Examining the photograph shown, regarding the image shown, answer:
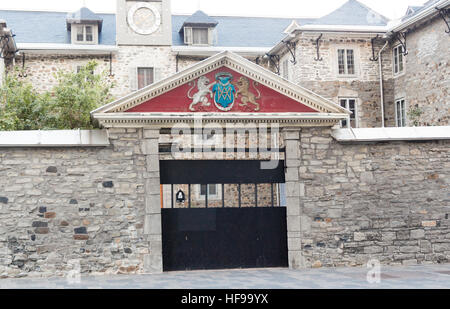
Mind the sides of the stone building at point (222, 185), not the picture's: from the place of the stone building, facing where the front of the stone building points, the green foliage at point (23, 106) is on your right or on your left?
on your right

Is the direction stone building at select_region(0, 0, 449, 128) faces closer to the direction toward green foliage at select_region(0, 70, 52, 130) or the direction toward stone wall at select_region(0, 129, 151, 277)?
the stone wall

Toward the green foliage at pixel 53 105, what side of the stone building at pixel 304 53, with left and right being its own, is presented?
right

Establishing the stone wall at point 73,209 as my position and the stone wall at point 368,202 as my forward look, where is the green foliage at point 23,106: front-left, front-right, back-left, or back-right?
back-left

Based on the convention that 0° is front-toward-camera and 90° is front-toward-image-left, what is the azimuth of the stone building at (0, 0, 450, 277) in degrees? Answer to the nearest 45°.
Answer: approximately 0°
